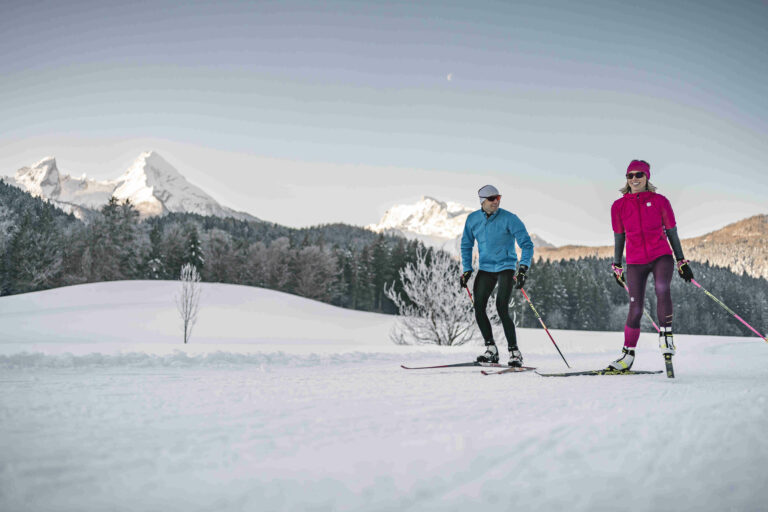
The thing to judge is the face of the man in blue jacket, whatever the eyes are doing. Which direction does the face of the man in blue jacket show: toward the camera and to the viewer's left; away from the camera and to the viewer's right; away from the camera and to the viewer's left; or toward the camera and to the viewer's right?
toward the camera and to the viewer's right

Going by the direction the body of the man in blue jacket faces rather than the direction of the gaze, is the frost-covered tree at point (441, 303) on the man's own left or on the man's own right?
on the man's own right

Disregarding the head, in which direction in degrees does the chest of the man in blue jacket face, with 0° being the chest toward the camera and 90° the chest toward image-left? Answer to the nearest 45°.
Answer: approximately 45°
